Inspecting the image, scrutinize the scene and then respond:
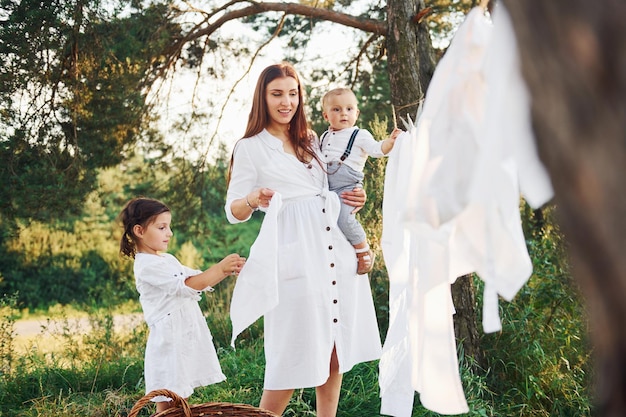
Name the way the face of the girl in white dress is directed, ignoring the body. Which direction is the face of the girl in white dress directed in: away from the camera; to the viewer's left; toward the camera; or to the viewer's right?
to the viewer's right

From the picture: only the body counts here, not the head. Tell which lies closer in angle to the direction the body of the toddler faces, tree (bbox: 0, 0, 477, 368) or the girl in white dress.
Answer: the girl in white dress

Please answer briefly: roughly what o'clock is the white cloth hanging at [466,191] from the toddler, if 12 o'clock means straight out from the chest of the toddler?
The white cloth hanging is roughly at 10 o'clock from the toddler.

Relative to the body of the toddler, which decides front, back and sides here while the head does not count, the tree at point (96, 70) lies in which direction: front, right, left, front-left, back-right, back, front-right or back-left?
right

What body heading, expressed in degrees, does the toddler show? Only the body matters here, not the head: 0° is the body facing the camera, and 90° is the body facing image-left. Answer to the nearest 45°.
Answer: approximately 45°

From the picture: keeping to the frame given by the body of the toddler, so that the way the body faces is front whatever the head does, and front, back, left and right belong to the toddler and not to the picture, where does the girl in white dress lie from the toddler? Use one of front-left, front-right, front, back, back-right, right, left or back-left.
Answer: front-right

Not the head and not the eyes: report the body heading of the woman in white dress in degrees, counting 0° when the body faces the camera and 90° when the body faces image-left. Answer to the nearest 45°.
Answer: approximately 315°
